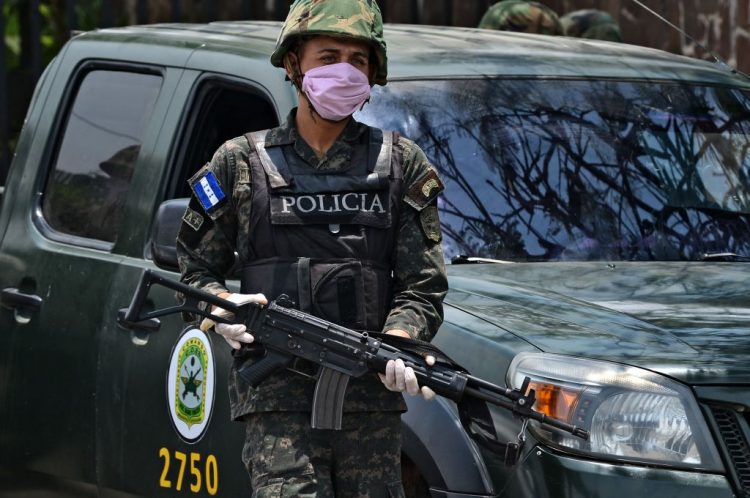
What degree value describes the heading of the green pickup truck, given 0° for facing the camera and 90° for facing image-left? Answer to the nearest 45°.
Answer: approximately 315°

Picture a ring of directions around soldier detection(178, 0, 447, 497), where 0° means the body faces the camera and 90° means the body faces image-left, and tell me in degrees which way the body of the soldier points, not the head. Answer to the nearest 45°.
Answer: approximately 0°
